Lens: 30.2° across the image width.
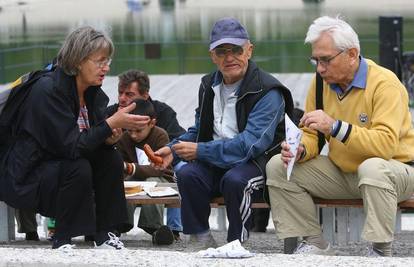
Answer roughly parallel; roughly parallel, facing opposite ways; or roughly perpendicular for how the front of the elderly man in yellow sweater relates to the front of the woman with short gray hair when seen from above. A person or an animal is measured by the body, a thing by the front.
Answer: roughly perpendicular

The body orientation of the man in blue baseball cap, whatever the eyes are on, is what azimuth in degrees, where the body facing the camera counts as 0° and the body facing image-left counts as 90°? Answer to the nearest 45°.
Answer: approximately 45°

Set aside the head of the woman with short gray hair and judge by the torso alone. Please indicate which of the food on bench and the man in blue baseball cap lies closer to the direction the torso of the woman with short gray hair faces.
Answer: the man in blue baseball cap

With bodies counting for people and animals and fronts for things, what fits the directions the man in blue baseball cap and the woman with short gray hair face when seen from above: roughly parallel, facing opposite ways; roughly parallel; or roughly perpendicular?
roughly perpendicular

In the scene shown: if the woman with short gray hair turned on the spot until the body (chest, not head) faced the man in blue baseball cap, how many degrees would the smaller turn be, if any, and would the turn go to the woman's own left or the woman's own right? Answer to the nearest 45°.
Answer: approximately 45° to the woman's own left

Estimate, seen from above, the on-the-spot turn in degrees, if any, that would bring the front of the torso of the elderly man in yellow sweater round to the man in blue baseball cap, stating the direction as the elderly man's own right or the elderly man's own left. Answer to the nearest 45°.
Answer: approximately 45° to the elderly man's own right

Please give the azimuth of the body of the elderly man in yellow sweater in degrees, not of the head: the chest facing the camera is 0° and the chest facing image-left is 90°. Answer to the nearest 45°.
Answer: approximately 45°
